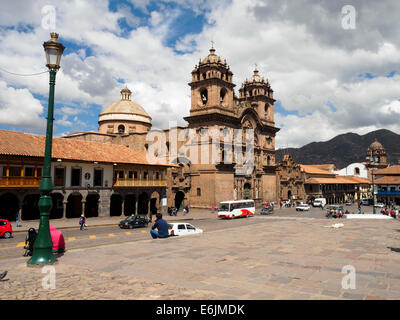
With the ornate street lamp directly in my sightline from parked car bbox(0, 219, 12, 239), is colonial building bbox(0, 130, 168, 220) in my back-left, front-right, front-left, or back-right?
back-left

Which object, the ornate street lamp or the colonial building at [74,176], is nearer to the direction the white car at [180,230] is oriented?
the colonial building

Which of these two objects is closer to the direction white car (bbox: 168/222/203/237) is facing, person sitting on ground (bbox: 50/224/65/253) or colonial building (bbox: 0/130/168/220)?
the colonial building

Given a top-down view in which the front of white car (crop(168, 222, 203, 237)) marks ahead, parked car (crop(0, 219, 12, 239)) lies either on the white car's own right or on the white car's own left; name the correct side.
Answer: on the white car's own left

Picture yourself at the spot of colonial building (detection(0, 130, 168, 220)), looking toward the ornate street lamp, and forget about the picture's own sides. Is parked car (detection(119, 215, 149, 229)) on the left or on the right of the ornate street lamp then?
left
